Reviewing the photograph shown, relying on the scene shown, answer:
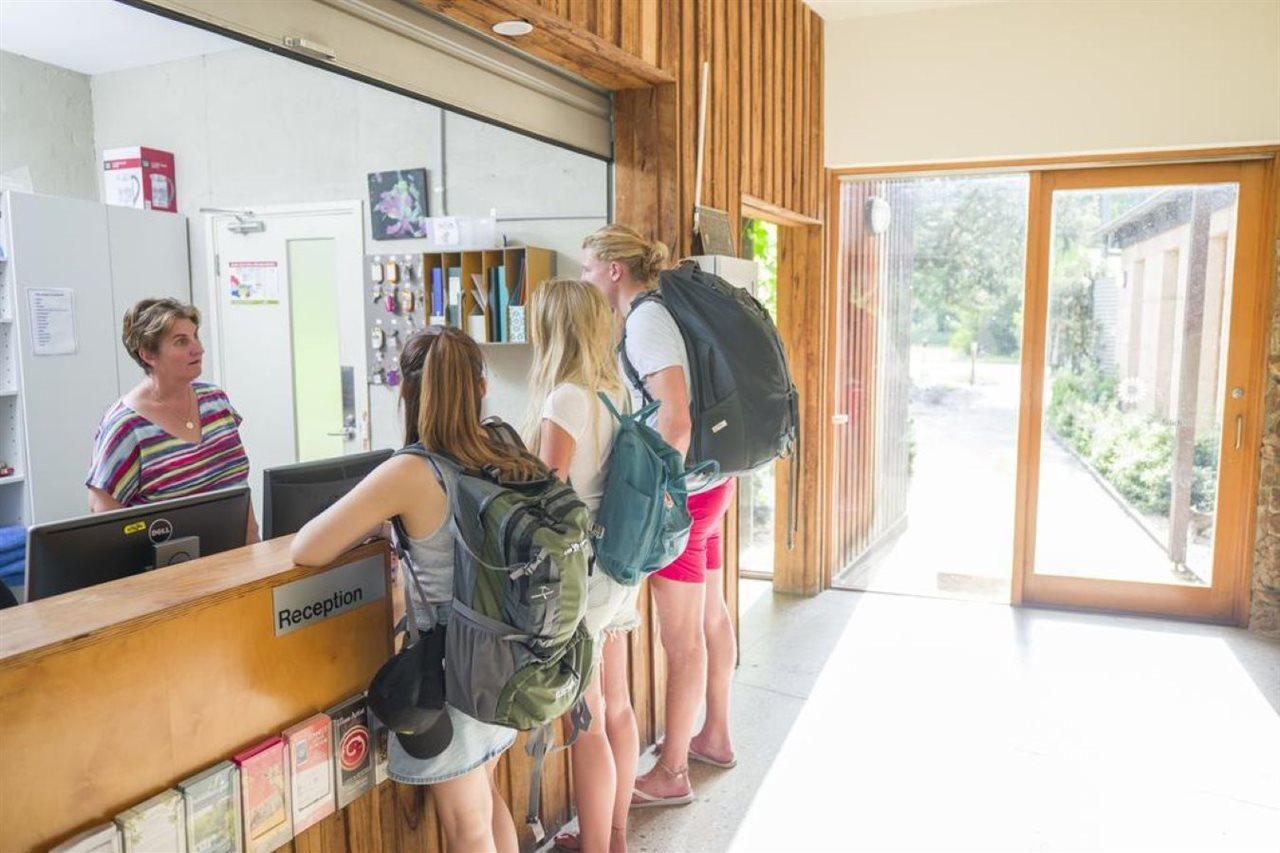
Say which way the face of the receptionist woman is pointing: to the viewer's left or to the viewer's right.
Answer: to the viewer's right

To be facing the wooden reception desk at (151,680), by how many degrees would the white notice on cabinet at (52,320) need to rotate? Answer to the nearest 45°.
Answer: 0° — it already faces it

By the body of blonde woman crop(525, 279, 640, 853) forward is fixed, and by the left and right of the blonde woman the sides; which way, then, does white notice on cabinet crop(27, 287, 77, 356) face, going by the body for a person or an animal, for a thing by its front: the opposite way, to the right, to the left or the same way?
the opposite way

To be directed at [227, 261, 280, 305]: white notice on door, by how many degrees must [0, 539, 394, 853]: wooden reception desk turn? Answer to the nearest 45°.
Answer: approximately 135° to its left

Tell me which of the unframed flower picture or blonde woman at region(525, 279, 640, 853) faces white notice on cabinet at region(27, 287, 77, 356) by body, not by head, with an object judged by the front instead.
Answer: the blonde woman

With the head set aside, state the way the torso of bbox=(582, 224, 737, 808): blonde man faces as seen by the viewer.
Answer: to the viewer's left

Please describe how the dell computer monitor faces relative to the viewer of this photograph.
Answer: facing away from the viewer and to the left of the viewer

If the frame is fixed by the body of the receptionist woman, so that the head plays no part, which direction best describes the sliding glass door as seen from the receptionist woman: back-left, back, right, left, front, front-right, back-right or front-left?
front-left

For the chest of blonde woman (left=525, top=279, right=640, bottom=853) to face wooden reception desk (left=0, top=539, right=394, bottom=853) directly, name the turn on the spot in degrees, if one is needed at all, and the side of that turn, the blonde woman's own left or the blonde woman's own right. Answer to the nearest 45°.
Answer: approximately 90° to the blonde woman's own left

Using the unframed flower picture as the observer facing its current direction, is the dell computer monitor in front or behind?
in front

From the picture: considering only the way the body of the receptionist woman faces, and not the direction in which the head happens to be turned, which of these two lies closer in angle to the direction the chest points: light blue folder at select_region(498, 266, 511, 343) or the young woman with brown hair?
the young woman with brown hair

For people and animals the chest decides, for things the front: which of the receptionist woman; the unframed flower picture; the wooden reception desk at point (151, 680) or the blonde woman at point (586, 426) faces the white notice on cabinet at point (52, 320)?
the blonde woman
